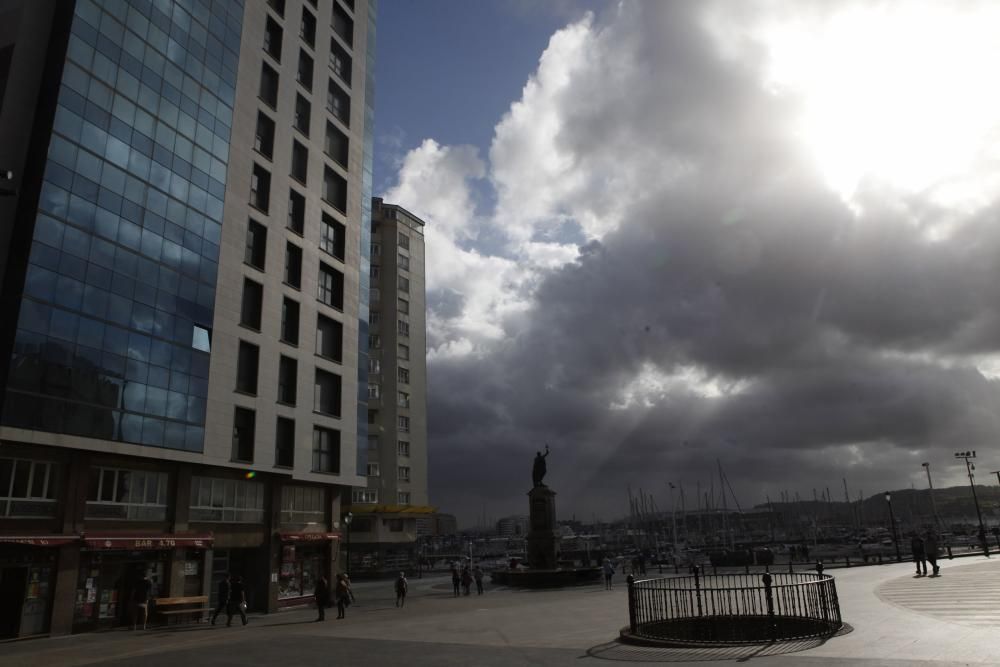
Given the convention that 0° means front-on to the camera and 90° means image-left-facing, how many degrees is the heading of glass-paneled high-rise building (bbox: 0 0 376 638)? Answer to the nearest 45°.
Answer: approximately 315°

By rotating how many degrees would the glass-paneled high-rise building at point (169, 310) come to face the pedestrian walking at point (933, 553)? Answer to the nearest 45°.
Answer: approximately 45° to its left

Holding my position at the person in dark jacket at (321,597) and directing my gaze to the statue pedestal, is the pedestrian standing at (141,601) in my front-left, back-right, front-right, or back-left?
back-left
